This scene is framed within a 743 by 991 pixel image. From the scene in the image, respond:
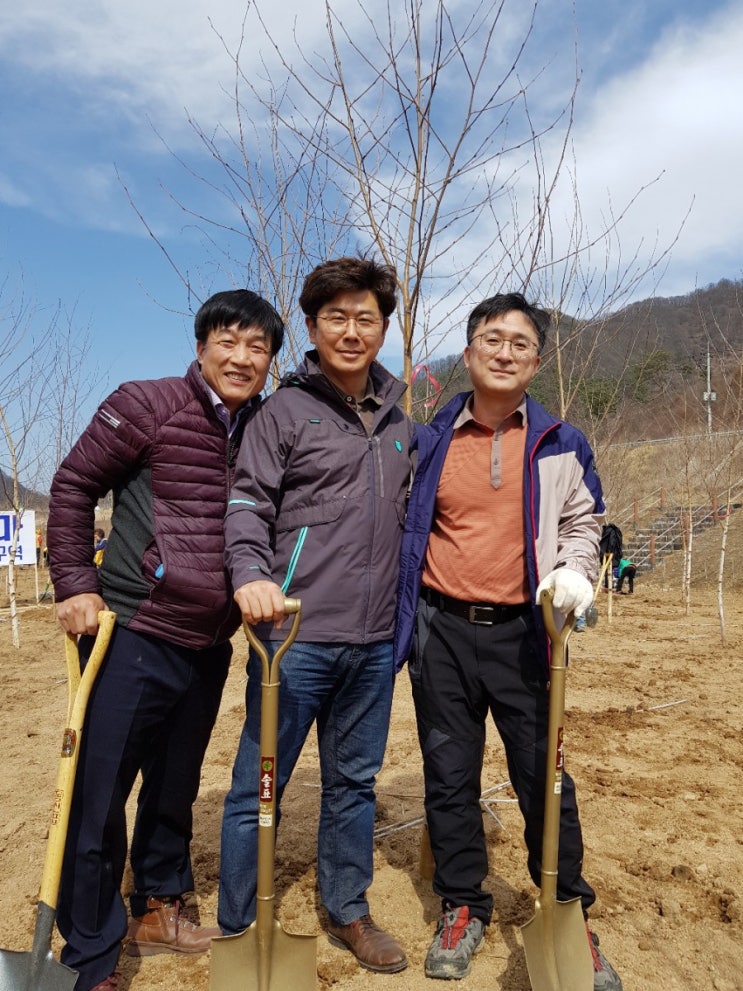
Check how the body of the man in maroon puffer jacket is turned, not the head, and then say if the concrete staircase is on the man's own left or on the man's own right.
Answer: on the man's own left

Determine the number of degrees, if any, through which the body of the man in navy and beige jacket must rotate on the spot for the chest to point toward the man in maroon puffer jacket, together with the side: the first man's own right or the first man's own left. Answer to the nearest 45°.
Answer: approximately 90° to the first man's own right

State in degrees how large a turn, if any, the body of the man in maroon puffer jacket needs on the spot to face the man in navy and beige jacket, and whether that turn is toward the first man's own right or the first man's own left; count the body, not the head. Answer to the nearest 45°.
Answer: approximately 45° to the first man's own left

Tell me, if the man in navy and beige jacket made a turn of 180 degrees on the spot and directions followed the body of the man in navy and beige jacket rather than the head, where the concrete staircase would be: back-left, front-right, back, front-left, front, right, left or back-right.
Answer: front

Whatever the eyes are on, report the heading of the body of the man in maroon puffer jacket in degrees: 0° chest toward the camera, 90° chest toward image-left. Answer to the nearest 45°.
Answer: approximately 315°

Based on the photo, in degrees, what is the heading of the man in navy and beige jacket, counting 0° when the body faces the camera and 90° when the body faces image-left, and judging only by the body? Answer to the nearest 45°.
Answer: approximately 0°

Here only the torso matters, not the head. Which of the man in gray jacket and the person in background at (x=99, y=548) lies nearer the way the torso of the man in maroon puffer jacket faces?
the man in gray jacket
